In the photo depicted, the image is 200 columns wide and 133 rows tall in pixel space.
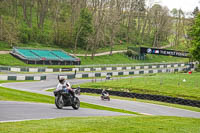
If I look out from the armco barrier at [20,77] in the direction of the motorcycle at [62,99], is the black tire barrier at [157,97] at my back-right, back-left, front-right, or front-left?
front-left

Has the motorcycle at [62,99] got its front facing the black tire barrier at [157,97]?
no

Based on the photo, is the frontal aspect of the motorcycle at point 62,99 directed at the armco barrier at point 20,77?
no

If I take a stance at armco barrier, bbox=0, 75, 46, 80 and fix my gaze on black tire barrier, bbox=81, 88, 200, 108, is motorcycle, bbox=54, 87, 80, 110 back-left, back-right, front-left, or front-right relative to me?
front-right
